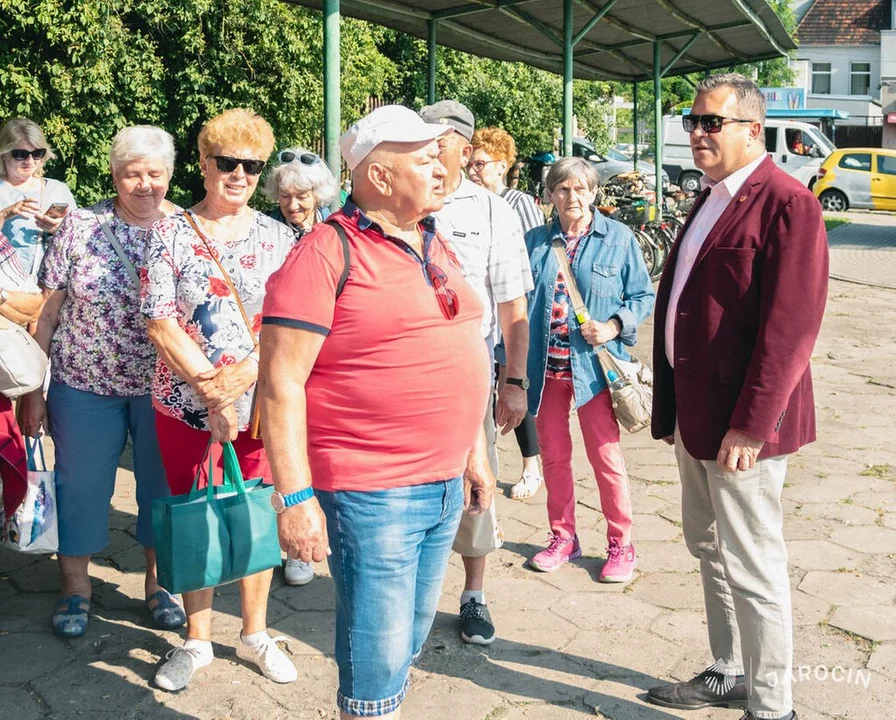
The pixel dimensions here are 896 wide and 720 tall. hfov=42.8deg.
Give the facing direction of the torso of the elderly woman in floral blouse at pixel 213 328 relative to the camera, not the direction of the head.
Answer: toward the camera

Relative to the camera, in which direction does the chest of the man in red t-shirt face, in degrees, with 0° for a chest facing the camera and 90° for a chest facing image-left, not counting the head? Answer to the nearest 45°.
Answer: approximately 315°

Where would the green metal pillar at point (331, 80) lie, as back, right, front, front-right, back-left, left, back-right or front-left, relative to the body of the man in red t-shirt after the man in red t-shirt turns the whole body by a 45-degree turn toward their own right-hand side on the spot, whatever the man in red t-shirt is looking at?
back

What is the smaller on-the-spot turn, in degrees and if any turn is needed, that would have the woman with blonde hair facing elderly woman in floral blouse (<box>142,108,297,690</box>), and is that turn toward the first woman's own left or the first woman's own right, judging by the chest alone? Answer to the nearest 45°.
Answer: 0° — they already face them

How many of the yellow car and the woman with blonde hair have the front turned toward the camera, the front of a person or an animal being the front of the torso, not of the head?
1

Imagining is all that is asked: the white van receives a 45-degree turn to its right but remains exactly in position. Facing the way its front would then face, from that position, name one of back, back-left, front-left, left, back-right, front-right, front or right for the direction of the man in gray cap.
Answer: front-right

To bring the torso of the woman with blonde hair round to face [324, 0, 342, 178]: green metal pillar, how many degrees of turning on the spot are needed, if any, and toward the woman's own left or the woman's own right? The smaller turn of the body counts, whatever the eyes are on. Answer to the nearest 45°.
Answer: approximately 90° to the woman's own left

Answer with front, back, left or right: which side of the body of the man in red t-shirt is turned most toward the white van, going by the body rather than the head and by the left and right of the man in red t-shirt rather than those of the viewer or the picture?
left

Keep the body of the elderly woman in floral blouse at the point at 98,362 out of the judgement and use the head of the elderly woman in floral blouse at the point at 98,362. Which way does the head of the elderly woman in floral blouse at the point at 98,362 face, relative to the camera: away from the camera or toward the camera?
toward the camera

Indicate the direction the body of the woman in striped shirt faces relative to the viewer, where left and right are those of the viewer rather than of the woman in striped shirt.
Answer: facing the viewer and to the left of the viewer

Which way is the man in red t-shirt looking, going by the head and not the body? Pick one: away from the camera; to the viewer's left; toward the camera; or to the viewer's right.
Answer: to the viewer's right

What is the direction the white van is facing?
to the viewer's right

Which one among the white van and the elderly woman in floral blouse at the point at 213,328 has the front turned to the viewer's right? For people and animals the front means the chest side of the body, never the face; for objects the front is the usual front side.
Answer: the white van

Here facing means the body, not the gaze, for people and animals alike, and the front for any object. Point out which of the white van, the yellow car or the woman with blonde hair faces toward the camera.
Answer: the woman with blonde hair

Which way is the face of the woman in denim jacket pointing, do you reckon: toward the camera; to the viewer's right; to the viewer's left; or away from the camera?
toward the camera

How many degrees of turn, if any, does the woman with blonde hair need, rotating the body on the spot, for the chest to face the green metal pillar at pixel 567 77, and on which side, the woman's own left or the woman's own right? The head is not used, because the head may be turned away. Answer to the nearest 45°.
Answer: approximately 135° to the woman's own left

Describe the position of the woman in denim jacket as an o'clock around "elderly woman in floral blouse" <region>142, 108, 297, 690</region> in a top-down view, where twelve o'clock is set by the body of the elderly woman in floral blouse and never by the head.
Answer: The woman in denim jacket is roughly at 8 o'clock from the elderly woman in floral blouse.
